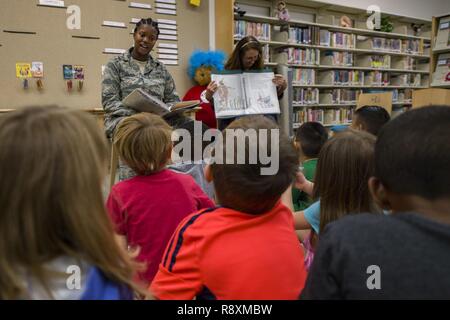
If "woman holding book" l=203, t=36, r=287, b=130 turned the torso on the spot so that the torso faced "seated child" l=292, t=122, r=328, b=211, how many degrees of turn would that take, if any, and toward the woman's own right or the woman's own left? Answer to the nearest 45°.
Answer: approximately 45° to the woman's own left

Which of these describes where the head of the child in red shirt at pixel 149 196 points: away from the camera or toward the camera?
away from the camera

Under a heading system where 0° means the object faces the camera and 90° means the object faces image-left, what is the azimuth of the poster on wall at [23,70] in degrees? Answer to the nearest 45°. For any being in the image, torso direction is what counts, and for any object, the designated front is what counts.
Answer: approximately 0°

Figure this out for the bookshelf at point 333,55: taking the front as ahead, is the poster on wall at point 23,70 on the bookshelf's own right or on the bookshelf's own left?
on the bookshelf's own right

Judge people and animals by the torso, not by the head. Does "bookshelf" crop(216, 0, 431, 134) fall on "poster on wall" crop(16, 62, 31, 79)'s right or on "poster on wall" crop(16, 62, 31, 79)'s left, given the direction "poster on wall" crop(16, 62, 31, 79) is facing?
on its left

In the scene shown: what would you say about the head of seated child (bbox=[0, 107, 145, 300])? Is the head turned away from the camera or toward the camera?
away from the camera

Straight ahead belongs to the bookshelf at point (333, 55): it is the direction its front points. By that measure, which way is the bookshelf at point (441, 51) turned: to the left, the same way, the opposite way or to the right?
to the right

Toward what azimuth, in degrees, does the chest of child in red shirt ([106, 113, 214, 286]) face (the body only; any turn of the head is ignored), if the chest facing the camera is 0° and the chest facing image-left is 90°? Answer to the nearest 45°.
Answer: approximately 180°

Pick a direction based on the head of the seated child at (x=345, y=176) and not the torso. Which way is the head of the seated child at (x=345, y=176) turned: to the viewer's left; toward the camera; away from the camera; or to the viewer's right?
away from the camera

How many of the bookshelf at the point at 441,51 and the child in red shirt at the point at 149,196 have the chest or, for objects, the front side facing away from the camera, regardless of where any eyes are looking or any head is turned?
1

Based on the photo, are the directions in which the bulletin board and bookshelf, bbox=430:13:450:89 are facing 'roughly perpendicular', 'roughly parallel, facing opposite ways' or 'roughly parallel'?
roughly perpendicular

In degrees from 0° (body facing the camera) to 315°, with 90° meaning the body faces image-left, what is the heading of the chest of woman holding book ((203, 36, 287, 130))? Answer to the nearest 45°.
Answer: approximately 0°

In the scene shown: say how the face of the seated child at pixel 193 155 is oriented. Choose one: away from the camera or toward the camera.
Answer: away from the camera

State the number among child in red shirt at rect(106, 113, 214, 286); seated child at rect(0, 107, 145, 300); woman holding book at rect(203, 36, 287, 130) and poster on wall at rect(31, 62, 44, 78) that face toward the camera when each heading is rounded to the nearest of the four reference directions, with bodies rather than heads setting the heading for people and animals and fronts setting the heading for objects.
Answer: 2
